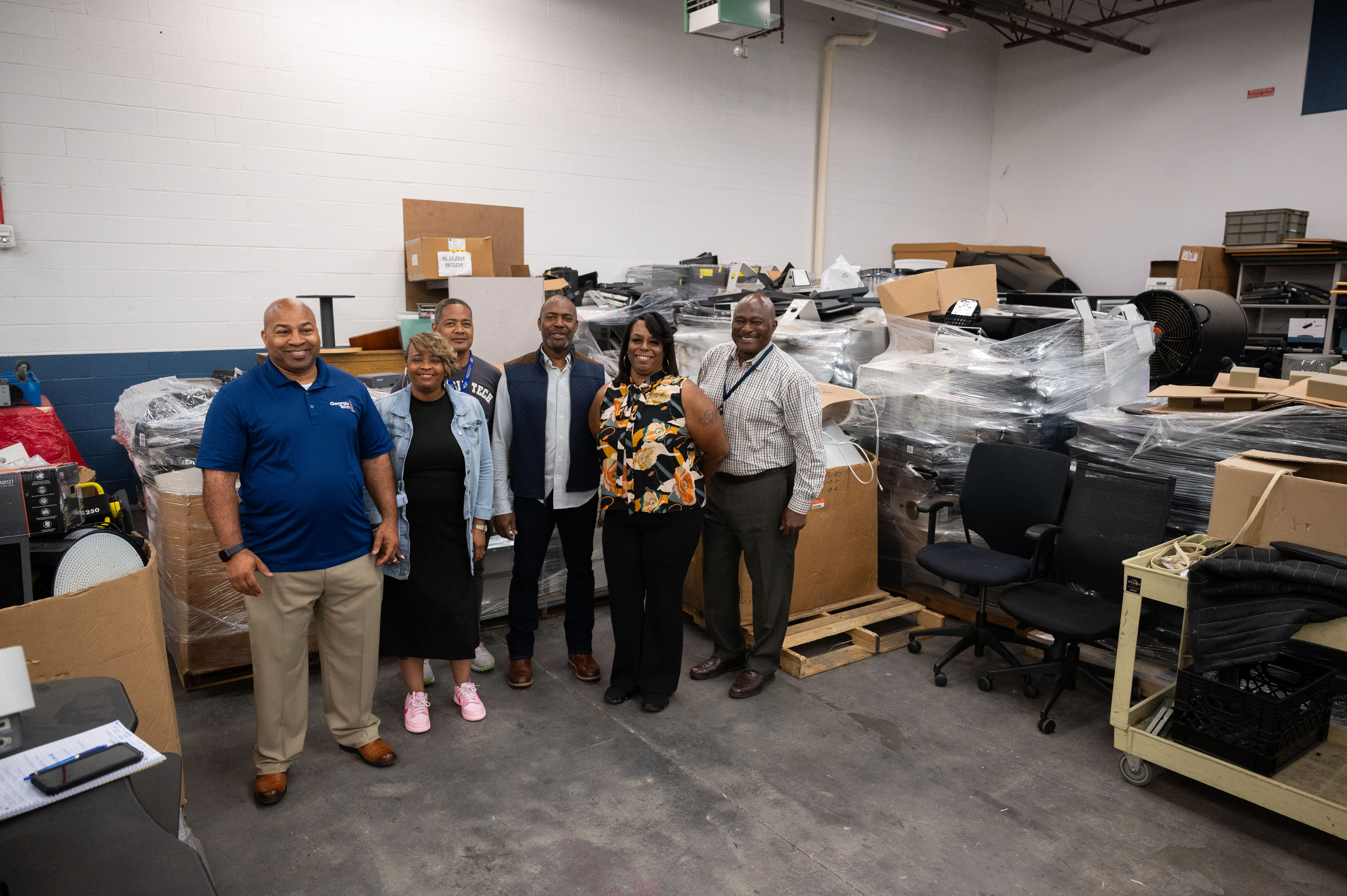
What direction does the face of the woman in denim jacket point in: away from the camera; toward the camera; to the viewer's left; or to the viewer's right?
toward the camera

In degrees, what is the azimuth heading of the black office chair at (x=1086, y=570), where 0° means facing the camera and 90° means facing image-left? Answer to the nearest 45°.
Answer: approximately 45°

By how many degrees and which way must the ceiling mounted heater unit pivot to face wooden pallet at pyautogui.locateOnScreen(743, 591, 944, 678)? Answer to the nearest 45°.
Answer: approximately 45° to its left

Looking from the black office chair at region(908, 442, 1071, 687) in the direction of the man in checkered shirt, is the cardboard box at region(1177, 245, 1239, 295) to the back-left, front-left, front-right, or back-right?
back-right

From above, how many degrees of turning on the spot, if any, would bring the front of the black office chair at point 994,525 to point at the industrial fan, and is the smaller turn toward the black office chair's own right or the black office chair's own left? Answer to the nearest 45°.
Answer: approximately 180°

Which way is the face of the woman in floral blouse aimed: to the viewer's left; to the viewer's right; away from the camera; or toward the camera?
toward the camera

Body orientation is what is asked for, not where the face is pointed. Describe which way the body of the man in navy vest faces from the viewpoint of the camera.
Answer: toward the camera

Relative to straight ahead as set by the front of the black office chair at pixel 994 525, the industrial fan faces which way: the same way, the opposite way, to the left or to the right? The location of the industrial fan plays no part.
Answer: the same way

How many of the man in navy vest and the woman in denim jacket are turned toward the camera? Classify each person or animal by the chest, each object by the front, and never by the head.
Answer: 2

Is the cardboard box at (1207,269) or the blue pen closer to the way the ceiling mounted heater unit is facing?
the blue pen

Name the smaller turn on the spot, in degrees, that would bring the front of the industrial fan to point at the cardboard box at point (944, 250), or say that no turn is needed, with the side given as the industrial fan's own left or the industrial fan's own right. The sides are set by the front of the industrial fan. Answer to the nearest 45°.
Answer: approximately 90° to the industrial fan's own right

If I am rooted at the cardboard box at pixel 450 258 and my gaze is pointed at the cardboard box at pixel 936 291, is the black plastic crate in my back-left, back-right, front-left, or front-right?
front-right

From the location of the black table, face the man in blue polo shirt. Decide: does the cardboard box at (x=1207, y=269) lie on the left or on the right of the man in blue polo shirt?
right

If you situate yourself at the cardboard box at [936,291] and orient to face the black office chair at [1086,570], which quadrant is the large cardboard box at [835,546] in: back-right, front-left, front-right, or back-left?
front-right

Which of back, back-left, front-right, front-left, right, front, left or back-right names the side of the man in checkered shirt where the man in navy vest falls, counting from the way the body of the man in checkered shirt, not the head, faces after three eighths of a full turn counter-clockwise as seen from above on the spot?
back

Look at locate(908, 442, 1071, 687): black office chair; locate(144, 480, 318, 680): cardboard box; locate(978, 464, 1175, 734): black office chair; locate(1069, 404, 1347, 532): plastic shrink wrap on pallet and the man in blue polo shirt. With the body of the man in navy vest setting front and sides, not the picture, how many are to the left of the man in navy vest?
3

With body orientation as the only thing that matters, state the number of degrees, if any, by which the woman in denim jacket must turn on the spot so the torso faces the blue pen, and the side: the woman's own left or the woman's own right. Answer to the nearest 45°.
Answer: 0° — they already face it

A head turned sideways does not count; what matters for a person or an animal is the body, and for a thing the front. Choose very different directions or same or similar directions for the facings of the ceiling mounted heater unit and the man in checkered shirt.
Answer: same or similar directions
